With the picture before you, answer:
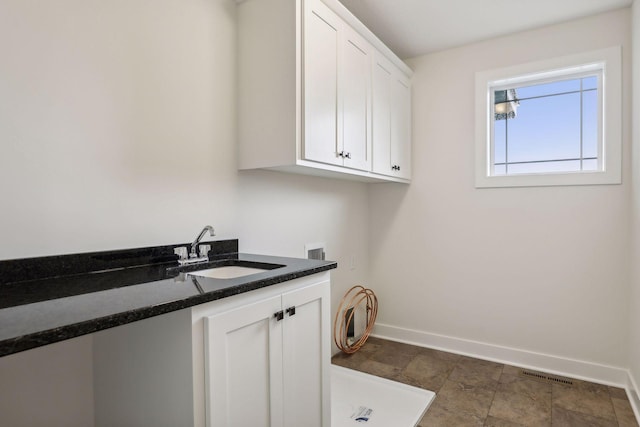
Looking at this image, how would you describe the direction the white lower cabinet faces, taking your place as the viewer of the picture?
facing the viewer and to the right of the viewer

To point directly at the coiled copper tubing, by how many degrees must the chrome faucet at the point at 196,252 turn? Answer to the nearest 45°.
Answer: approximately 90° to its left

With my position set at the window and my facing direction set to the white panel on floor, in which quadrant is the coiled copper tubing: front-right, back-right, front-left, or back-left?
front-right

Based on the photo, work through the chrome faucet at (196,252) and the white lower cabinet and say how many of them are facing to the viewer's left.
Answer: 0

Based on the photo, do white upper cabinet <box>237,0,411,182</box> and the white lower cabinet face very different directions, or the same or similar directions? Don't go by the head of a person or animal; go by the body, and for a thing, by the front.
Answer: same or similar directions

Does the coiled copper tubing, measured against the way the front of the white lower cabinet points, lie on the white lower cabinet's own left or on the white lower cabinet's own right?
on the white lower cabinet's own left

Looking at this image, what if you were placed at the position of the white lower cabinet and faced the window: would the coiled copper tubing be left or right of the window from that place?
left

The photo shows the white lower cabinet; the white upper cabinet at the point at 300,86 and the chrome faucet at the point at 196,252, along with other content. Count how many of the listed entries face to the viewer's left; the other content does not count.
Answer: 0

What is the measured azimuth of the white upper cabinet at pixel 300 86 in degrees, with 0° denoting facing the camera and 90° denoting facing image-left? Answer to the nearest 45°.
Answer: approximately 315°

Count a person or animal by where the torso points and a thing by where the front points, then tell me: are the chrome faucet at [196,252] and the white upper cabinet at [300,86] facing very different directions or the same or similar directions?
same or similar directions

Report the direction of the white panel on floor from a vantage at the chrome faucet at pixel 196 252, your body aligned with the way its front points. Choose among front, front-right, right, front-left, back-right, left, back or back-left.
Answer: front-left
